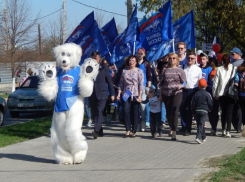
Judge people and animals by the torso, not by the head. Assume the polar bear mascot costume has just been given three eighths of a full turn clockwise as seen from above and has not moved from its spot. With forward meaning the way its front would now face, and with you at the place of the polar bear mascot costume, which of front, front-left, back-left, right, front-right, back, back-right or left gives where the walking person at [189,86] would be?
right

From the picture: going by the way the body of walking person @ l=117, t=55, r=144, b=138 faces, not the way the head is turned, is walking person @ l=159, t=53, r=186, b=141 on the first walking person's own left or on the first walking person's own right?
on the first walking person's own left

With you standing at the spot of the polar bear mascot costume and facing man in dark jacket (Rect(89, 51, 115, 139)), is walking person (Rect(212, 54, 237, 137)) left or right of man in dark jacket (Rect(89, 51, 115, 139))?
right

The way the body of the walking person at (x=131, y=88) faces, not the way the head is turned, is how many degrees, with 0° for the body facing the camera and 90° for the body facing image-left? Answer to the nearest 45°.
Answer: approximately 0°

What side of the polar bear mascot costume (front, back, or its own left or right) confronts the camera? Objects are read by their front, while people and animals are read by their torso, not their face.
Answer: front

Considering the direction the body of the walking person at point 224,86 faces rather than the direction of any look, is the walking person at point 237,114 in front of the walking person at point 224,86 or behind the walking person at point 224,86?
in front
